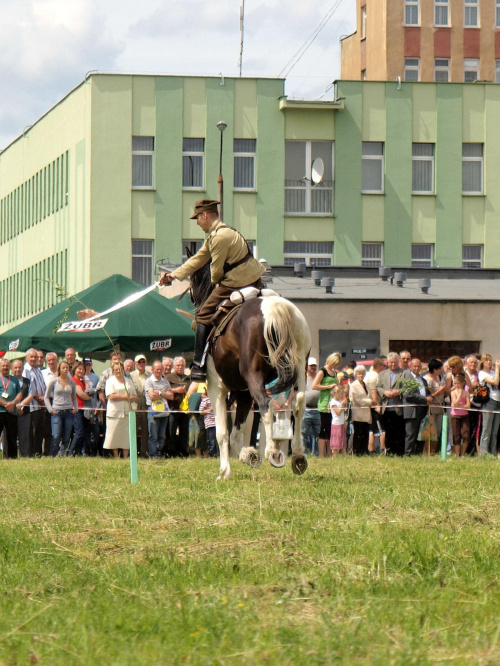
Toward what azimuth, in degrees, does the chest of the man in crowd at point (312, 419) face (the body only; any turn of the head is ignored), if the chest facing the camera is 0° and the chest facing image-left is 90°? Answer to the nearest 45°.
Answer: approximately 0°

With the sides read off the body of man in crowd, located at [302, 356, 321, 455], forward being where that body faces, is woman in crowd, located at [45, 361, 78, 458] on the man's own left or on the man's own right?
on the man's own right

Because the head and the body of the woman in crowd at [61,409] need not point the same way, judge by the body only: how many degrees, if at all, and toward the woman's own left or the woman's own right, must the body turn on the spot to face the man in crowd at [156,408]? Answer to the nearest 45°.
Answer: approximately 90° to the woman's own left

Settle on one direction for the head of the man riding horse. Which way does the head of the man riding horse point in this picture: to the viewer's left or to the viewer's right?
to the viewer's left

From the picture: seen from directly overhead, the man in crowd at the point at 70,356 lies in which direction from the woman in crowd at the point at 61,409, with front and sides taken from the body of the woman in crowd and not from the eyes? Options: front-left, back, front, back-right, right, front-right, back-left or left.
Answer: back

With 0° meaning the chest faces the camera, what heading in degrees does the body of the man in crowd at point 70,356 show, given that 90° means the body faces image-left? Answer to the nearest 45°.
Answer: approximately 0°

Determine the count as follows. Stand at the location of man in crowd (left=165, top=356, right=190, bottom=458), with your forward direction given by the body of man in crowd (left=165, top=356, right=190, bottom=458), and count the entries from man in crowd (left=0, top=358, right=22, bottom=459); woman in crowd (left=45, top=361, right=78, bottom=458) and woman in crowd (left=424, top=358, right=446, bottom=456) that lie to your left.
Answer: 1

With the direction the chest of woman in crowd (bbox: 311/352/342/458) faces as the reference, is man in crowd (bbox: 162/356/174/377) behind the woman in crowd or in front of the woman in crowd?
behind
